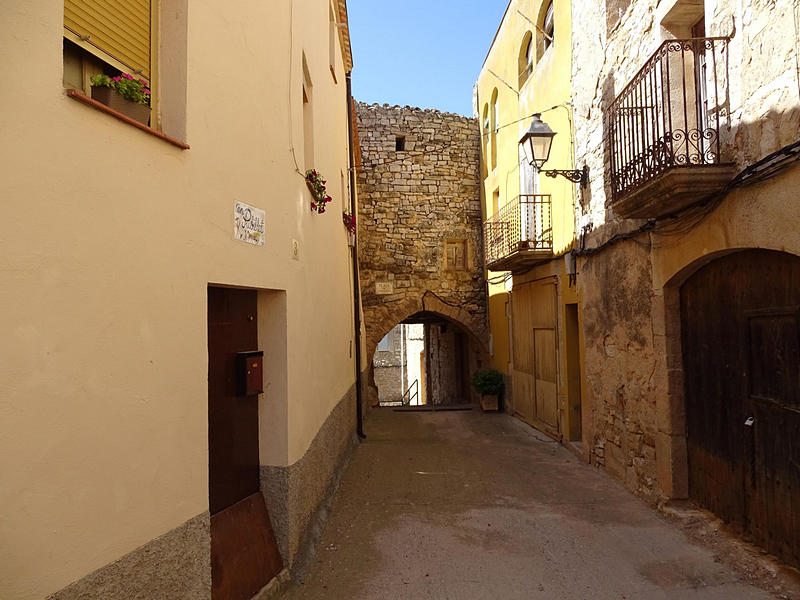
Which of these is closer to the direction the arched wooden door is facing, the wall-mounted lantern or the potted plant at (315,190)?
the potted plant

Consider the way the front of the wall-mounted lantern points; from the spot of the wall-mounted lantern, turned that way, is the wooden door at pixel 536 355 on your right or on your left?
on your right

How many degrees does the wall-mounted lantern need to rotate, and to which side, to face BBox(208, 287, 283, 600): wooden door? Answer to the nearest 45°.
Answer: approximately 45° to its left

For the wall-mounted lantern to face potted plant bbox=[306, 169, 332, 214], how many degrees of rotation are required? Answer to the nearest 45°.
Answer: approximately 45° to its left

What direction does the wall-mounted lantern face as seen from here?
to the viewer's left

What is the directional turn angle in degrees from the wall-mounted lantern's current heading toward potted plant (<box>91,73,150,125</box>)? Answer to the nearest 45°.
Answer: approximately 90° to its left

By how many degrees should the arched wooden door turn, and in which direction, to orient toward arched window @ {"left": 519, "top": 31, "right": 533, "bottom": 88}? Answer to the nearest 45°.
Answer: approximately 90° to its right

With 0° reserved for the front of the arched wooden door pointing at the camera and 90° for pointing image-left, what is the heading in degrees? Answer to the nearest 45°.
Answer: approximately 45°

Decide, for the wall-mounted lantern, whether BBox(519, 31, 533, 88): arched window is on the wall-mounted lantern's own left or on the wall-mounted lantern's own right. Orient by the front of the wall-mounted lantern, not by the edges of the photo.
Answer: on the wall-mounted lantern's own right

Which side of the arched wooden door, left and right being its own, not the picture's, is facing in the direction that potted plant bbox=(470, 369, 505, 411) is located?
right

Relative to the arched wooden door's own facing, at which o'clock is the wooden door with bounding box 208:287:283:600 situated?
The wooden door is roughly at 12 o'clock from the arched wooden door.
